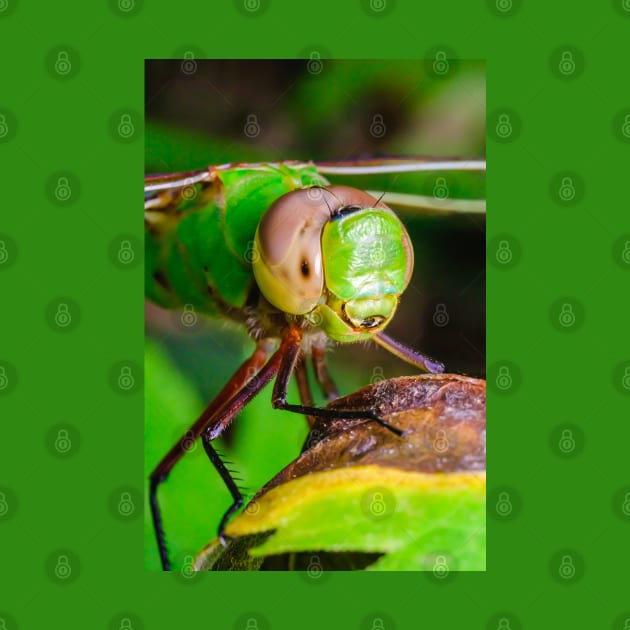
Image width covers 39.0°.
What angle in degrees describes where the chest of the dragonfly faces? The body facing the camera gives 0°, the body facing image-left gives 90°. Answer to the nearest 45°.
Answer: approximately 315°
